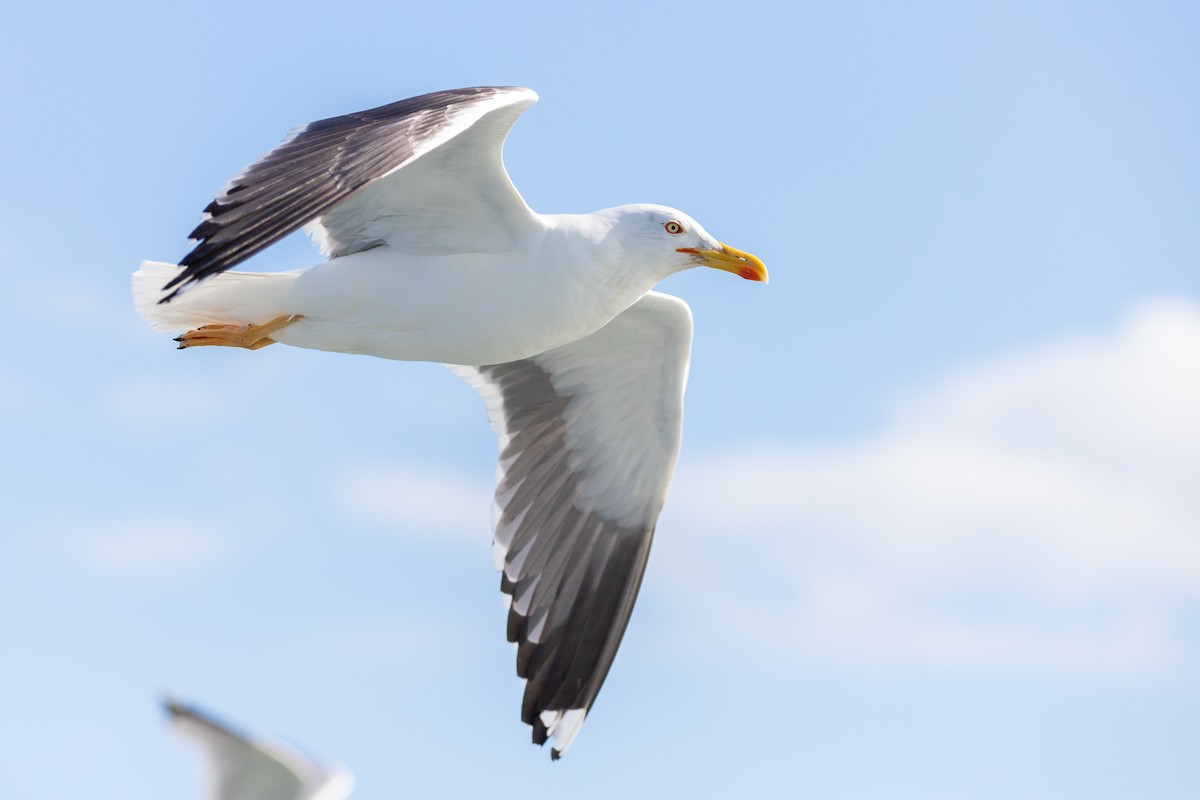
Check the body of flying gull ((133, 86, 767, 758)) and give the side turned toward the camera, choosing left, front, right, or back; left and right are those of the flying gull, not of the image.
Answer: right
